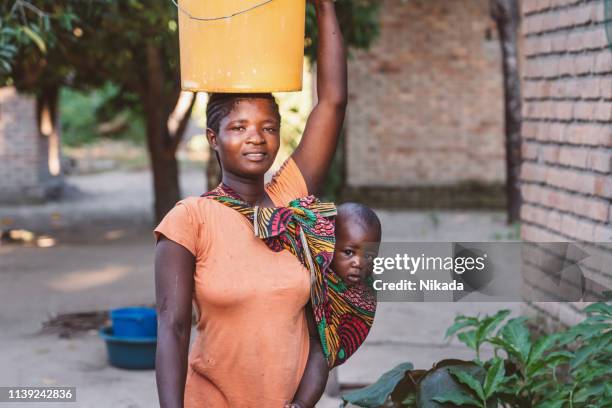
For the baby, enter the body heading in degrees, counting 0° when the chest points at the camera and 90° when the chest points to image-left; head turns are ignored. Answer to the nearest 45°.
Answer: approximately 45°

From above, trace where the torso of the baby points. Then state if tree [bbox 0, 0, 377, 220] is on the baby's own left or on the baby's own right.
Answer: on the baby's own right

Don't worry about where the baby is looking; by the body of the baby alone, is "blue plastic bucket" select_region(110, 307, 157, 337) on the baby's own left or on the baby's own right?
on the baby's own right

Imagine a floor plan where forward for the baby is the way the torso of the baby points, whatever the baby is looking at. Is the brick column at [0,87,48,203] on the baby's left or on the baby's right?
on the baby's right

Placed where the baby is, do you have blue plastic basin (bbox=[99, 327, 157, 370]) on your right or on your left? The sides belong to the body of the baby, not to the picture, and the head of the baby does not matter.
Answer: on your right
